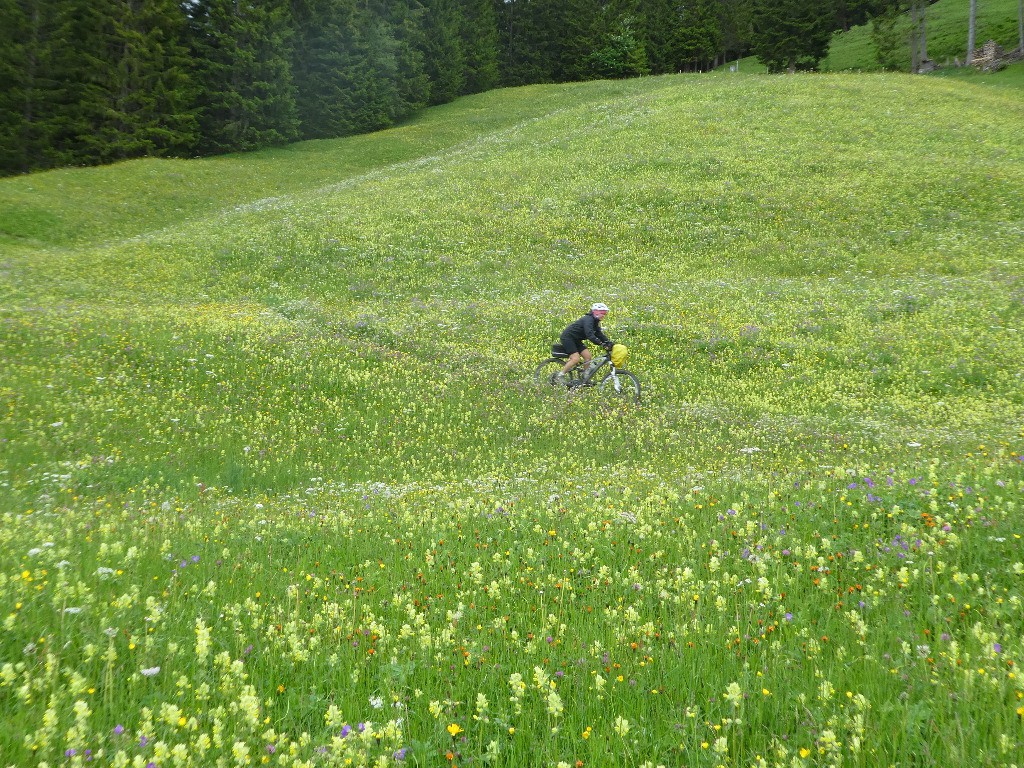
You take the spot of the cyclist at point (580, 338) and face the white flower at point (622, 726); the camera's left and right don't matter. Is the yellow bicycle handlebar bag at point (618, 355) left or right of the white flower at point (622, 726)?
left

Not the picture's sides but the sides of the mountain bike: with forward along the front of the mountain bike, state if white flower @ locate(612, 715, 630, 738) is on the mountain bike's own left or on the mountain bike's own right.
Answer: on the mountain bike's own right

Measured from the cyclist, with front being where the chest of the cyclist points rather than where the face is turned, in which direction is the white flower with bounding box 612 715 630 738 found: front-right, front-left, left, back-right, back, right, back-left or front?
right

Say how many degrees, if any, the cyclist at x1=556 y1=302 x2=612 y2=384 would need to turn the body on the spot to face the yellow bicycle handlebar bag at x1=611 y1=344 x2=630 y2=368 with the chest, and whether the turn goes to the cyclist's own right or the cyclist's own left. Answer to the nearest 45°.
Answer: approximately 45° to the cyclist's own right

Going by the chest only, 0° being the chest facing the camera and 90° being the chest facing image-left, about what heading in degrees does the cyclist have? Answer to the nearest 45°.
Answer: approximately 270°

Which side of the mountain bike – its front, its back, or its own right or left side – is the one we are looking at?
right
